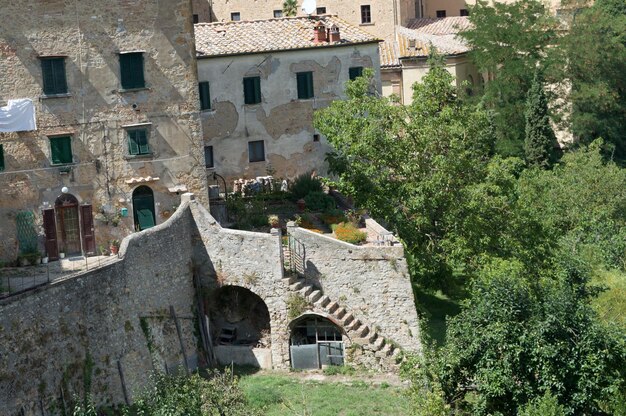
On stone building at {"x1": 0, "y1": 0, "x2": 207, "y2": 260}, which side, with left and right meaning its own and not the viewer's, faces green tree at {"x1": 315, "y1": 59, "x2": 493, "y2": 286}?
left

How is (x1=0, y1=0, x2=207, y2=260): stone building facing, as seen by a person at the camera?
facing the viewer

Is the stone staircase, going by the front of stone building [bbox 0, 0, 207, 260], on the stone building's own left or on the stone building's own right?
on the stone building's own left

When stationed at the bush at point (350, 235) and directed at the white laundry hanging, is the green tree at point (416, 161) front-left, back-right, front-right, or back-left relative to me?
back-right

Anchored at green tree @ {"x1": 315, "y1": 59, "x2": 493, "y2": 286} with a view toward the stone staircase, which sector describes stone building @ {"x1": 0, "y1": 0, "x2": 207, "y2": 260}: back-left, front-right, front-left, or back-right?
front-right

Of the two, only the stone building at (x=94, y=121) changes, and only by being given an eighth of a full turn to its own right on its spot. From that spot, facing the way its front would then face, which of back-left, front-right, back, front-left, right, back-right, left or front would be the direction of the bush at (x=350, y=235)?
back-left
